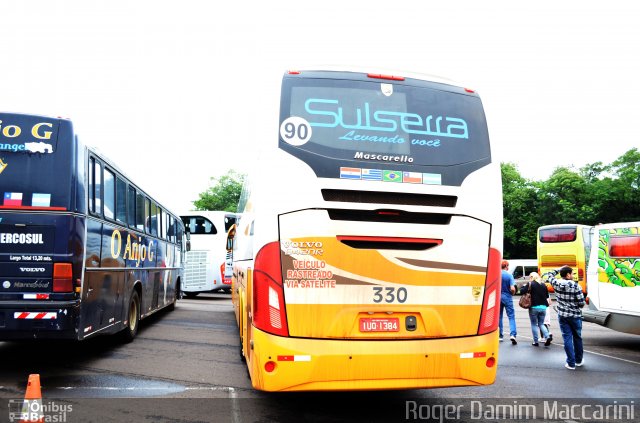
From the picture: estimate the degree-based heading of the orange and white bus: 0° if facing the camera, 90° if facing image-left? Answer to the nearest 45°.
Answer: approximately 180°

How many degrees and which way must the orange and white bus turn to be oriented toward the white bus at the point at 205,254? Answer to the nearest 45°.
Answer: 0° — it already faces it

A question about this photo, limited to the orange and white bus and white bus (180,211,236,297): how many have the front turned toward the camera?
0

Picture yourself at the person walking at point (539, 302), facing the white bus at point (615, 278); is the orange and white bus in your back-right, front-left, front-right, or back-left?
back-right

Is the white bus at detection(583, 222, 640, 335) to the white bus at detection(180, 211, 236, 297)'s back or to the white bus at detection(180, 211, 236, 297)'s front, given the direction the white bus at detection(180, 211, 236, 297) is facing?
to the back

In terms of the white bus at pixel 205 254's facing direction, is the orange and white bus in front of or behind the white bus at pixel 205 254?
behind

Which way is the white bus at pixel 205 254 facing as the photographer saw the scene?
facing away from the viewer and to the left of the viewer

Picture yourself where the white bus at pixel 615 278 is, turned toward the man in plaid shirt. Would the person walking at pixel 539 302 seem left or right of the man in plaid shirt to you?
right

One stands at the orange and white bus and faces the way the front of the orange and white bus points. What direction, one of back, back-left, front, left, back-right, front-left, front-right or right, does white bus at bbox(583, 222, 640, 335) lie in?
front-right
